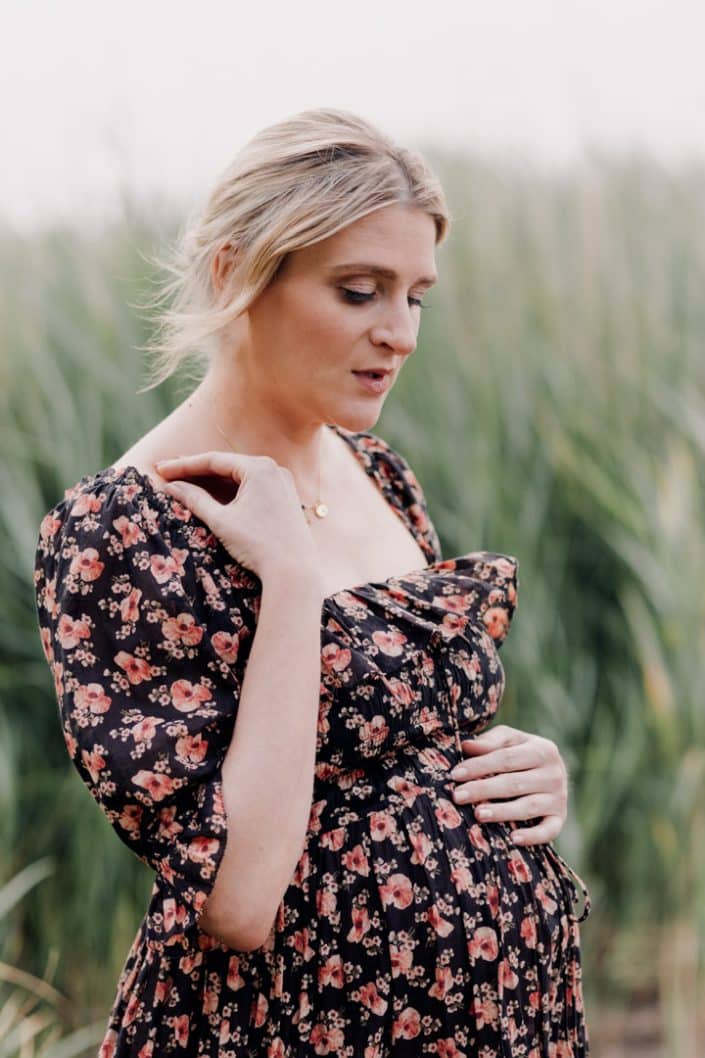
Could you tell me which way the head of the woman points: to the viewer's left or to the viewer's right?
to the viewer's right

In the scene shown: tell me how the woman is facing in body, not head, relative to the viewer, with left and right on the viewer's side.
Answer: facing the viewer and to the right of the viewer
